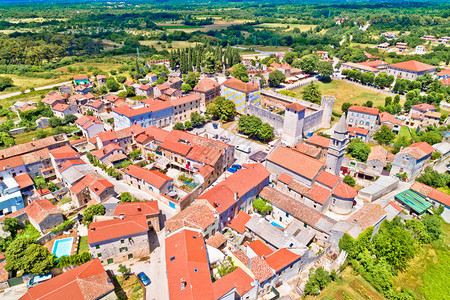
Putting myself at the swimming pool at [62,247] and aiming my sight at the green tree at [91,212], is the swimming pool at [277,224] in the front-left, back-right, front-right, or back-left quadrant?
front-right

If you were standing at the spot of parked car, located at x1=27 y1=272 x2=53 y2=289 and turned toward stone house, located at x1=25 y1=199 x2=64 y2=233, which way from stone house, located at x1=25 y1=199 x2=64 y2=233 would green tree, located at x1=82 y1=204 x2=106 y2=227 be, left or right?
right

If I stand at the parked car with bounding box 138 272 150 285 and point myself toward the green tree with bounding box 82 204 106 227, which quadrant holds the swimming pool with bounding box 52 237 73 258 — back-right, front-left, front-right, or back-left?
front-left

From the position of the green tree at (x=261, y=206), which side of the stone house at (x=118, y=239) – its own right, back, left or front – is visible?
left

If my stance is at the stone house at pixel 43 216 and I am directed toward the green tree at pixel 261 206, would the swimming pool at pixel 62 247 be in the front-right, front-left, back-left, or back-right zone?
front-right

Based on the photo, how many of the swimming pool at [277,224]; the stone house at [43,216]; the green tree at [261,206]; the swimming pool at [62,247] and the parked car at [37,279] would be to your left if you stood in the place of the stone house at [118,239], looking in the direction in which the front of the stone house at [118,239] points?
2

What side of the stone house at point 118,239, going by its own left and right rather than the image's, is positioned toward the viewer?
front

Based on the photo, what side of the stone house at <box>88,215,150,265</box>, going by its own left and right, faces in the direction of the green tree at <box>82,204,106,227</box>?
back

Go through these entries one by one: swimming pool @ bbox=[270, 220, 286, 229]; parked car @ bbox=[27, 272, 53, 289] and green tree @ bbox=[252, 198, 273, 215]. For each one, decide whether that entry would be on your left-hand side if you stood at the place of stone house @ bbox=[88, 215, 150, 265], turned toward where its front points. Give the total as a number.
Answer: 2

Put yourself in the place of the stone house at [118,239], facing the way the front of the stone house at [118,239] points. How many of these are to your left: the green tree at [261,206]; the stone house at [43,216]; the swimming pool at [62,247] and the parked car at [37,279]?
1

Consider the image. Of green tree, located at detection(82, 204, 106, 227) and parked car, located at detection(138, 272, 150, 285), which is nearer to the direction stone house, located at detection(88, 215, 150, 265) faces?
the parked car

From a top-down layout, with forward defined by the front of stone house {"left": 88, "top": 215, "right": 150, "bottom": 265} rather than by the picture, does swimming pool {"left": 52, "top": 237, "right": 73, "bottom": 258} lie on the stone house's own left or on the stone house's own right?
on the stone house's own right

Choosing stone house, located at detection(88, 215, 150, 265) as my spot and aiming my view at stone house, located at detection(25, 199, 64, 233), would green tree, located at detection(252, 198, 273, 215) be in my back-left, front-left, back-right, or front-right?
back-right

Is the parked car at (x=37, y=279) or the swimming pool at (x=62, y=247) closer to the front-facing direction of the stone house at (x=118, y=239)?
the parked car

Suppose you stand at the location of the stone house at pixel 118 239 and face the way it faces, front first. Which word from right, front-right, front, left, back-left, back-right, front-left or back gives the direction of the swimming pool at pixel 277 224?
left

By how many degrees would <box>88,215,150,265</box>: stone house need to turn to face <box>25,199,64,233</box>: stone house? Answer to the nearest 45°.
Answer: approximately 135° to its right

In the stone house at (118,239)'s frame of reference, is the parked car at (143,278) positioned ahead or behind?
ahead
